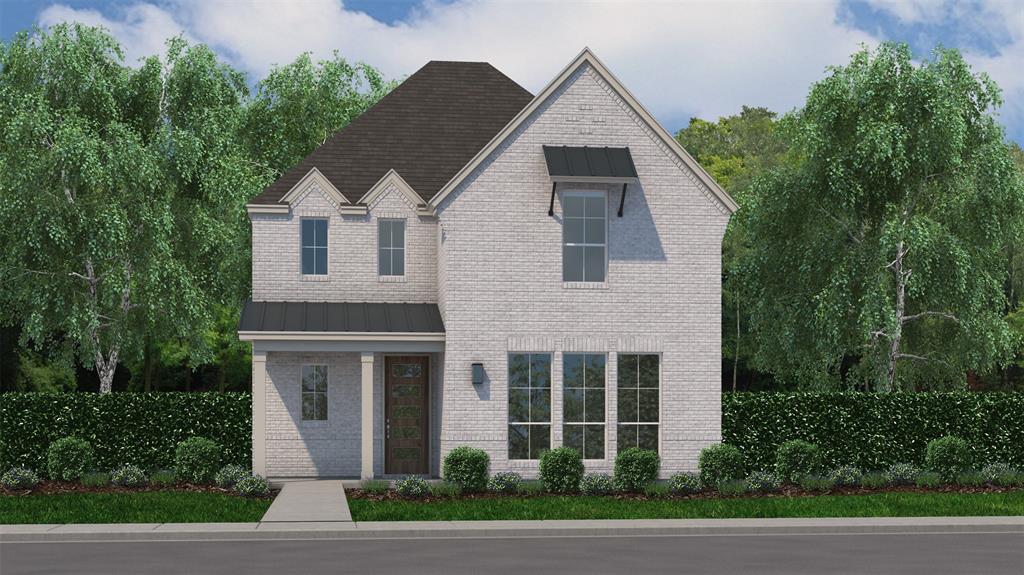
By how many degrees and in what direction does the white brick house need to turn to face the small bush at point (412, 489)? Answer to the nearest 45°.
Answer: approximately 45° to its right

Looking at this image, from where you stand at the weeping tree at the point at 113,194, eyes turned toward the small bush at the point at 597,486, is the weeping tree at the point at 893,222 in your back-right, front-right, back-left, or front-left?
front-left

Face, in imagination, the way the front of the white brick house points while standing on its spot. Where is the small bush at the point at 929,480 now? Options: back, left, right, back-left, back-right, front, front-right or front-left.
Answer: left

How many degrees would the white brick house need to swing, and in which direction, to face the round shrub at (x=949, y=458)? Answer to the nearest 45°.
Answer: approximately 90° to its left

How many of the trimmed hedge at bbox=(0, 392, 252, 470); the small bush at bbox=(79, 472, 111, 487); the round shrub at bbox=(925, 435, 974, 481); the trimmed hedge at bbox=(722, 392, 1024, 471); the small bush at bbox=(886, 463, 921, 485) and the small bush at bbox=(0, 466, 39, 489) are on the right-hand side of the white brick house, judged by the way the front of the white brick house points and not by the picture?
3

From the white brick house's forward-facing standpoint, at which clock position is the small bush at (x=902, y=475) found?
The small bush is roughly at 9 o'clock from the white brick house.

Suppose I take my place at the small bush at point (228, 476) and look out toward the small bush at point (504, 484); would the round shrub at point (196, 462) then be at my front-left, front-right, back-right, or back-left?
back-left

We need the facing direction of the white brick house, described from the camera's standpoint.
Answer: facing the viewer

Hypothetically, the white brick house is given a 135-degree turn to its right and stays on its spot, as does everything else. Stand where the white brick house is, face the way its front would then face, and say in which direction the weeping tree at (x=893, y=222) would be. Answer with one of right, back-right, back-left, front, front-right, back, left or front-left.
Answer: right

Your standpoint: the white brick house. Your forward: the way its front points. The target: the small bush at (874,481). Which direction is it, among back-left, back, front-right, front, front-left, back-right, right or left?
left

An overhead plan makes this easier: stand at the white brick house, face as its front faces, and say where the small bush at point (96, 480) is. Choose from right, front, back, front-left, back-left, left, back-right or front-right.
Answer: right

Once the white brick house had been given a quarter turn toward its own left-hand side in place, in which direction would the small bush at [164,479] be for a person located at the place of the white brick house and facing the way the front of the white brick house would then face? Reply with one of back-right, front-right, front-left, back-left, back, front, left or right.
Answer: back

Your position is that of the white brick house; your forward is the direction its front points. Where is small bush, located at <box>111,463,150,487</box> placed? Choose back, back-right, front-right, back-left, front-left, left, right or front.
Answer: right

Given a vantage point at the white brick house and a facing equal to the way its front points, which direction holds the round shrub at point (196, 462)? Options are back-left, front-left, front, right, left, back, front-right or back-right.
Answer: right

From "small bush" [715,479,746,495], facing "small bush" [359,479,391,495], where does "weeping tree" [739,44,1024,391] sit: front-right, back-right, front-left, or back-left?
back-right
